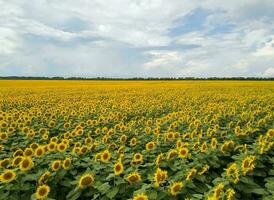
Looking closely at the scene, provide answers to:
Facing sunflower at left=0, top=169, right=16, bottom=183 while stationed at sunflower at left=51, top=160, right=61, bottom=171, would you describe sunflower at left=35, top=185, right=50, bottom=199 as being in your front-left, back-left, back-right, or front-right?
front-left

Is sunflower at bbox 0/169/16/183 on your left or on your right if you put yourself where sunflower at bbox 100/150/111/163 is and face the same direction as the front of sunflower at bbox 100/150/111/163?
on your right

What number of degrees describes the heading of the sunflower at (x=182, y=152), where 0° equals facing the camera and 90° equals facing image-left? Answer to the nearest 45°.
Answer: approximately 0°

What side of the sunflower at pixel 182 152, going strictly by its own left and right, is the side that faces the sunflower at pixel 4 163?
right

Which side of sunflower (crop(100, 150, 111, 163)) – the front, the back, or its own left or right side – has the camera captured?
front

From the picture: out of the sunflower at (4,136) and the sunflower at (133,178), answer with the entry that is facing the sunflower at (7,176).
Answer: the sunflower at (4,136)

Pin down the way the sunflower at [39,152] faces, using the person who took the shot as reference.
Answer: facing the viewer

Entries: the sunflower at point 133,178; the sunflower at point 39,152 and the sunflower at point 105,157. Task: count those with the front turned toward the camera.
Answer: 3

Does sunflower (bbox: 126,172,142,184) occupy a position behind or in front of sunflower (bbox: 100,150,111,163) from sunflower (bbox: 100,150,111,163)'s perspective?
in front

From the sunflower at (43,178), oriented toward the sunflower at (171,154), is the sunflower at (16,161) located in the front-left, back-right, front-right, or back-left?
back-left

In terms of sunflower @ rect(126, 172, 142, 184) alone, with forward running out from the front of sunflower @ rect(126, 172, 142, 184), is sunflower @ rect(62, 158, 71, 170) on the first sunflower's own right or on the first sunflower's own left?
on the first sunflower's own right

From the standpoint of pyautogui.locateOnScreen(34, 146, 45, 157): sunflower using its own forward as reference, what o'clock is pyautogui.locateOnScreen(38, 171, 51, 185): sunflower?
pyautogui.locateOnScreen(38, 171, 51, 185): sunflower is roughly at 12 o'clock from pyautogui.locateOnScreen(34, 146, 45, 157): sunflower.

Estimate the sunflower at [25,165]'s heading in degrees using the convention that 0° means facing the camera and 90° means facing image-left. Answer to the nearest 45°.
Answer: approximately 0°

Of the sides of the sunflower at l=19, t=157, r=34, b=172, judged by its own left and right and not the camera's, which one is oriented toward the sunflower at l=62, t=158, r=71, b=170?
left

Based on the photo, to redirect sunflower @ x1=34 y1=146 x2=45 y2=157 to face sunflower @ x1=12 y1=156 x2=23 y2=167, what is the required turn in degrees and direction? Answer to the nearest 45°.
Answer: approximately 45° to its right

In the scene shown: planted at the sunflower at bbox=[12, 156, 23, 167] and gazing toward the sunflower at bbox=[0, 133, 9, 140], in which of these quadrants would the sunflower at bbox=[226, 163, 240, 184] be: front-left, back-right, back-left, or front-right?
back-right

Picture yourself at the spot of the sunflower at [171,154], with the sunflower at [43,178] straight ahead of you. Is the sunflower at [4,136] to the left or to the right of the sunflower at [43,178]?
right

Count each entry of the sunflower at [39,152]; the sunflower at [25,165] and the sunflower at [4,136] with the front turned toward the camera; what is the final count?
3

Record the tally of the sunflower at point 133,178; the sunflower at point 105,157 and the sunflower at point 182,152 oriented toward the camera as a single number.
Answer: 3

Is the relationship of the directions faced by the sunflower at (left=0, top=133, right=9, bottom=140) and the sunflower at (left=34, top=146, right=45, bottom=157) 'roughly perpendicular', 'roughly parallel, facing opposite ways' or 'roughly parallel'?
roughly parallel
